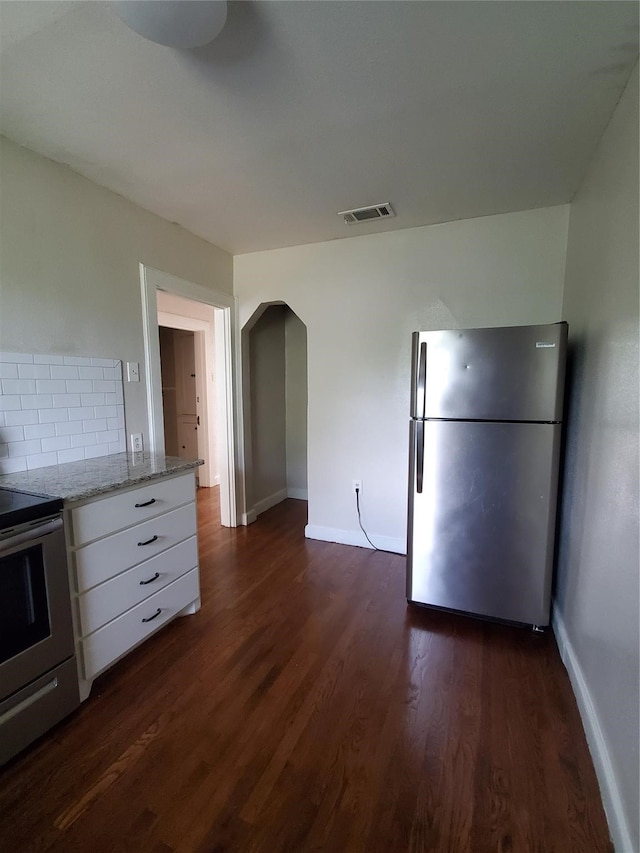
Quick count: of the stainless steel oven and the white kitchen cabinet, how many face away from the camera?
0

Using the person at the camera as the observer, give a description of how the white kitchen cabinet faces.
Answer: facing the viewer and to the right of the viewer

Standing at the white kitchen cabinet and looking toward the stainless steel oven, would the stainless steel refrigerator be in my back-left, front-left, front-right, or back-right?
back-left

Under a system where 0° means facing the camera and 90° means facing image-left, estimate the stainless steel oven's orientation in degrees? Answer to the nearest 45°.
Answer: approximately 315°

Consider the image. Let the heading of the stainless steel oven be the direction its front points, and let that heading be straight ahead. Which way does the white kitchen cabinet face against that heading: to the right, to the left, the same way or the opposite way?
the same way

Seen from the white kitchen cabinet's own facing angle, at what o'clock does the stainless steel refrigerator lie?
The stainless steel refrigerator is roughly at 11 o'clock from the white kitchen cabinet.

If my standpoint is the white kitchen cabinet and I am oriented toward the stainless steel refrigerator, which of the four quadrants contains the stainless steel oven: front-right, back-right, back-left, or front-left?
back-right
